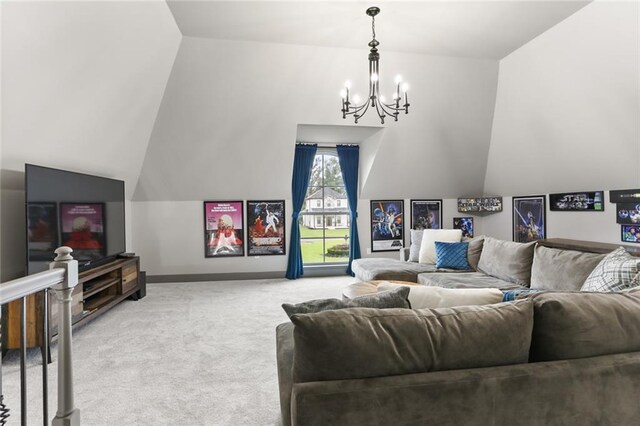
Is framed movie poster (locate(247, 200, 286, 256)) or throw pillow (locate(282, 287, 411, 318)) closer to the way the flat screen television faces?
the throw pillow

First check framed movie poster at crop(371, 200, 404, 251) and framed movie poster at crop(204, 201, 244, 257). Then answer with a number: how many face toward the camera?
2

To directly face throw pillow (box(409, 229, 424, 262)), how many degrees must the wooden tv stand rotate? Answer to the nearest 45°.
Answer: approximately 45° to its left

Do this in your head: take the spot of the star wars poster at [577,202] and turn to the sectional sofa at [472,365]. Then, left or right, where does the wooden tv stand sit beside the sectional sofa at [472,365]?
right

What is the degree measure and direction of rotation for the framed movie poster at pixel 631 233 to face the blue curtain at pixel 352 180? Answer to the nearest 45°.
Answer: approximately 45° to its right

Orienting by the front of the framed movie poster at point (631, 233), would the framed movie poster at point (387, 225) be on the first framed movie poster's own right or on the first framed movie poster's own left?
on the first framed movie poster's own right

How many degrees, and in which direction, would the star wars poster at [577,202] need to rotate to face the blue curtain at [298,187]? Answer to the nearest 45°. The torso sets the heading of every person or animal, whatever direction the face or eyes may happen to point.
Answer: approximately 45° to its right

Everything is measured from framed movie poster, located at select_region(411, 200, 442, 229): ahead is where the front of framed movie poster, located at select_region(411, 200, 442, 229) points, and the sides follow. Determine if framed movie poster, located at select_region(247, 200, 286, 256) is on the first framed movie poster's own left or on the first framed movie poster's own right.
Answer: on the first framed movie poster's own right

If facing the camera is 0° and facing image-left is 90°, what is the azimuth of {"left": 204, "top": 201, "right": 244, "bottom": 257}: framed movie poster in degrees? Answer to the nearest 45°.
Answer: approximately 0°
